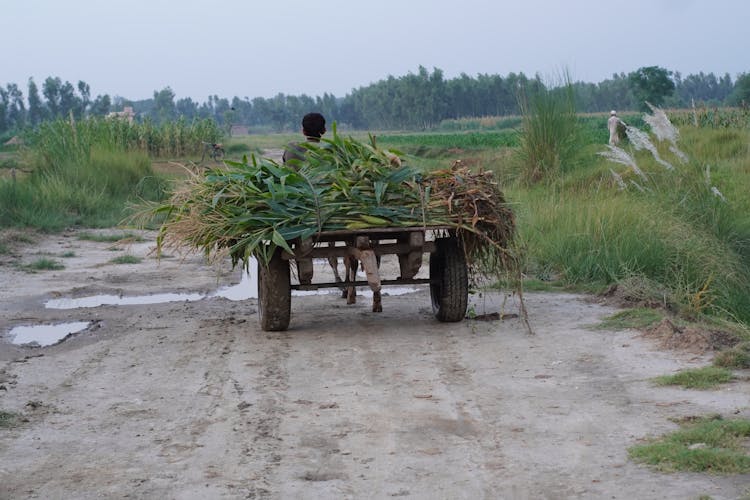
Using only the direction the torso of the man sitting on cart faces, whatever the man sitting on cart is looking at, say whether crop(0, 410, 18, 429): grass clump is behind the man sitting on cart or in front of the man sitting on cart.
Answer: behind

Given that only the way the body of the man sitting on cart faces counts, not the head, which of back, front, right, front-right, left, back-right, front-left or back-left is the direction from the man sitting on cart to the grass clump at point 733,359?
back-right

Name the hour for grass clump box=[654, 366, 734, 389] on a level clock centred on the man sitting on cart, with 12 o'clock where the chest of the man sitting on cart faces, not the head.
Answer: The grass clump is roughly at 5 o'clock from the man sitting on cart.

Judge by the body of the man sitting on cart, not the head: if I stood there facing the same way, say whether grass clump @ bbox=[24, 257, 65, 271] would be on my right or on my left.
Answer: on my left

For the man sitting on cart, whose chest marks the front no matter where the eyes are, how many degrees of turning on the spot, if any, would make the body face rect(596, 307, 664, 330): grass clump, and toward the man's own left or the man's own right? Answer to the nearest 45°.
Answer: approximately 135° to the man's own right

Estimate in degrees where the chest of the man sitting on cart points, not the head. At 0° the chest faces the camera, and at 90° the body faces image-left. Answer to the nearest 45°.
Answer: approximately 180°

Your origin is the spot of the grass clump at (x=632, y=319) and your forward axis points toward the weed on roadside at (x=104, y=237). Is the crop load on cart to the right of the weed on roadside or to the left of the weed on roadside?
left
